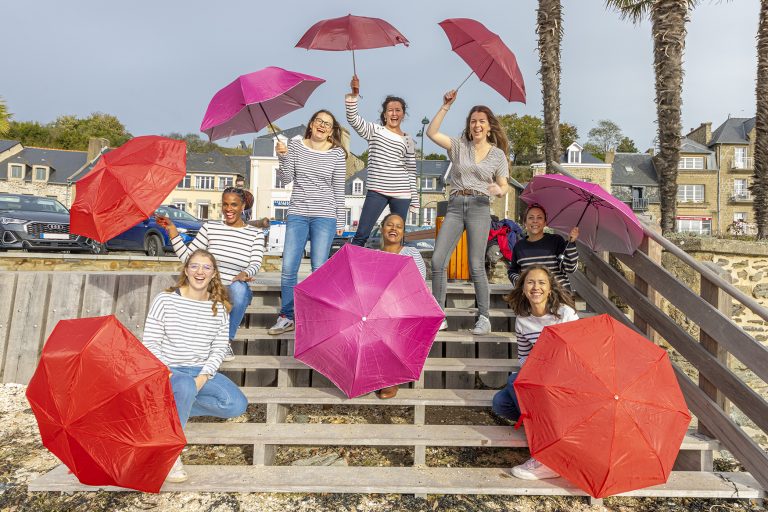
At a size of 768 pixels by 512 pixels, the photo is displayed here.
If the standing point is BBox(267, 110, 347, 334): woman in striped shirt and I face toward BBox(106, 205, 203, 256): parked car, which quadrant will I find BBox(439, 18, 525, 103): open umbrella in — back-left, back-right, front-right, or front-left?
back-right

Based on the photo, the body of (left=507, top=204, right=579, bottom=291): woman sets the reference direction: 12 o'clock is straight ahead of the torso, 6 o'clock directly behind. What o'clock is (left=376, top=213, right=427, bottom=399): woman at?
(left=376, top=213, right=427, bottom=399): woman is roughly at 2 o'clock from (left=507, top=204, right=579, bottom=291): woman.

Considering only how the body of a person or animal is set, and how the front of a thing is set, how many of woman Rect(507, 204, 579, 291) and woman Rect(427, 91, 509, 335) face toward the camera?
2

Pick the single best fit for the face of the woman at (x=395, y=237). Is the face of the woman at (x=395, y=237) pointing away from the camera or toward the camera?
toward the camera

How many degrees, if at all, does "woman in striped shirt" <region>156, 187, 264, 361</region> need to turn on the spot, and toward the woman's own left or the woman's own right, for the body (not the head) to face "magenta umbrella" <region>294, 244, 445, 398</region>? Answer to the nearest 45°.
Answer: approximately 45° to the woman's own left

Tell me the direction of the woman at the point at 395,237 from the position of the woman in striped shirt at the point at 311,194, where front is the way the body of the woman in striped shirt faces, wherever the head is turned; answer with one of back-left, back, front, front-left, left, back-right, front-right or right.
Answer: front-left

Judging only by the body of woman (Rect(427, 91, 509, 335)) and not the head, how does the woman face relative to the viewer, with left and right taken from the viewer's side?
facing the viewer

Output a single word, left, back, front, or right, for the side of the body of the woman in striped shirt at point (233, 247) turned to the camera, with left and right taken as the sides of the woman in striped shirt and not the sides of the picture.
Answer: front

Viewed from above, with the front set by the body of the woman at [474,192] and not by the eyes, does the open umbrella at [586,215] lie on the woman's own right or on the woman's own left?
on the woman's own left

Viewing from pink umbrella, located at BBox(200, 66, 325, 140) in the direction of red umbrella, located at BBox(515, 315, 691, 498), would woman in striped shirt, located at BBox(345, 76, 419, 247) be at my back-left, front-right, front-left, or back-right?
front-left

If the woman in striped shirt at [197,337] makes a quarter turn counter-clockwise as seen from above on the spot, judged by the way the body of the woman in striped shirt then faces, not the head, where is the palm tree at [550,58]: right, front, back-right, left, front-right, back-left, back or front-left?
front-left

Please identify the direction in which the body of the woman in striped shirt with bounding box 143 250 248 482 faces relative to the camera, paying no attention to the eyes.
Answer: toward the camera

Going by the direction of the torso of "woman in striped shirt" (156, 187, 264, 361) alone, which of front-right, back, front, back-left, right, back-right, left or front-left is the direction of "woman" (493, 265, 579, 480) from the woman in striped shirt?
front-left
